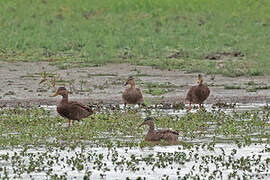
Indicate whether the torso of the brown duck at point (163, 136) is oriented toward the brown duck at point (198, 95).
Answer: no

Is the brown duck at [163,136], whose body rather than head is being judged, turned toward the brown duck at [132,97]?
no

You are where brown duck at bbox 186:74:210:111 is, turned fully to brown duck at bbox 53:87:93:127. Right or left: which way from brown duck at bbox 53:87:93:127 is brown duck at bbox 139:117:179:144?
left

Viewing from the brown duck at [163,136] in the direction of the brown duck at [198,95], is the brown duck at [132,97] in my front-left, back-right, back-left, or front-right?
front-left

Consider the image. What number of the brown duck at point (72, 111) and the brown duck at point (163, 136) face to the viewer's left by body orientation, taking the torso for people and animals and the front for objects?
2

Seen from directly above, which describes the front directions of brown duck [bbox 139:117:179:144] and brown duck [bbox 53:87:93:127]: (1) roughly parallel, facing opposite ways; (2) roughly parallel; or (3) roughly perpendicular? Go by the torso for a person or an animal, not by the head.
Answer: roughly parallel

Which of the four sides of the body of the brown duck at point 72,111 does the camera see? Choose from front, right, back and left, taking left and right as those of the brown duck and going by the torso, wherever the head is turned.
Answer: left

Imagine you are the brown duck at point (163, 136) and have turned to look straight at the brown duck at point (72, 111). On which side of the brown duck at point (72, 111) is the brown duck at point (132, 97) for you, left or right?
right

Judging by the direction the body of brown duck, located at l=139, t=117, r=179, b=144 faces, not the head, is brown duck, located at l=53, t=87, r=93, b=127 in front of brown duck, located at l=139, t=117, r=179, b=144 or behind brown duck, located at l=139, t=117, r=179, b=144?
in front

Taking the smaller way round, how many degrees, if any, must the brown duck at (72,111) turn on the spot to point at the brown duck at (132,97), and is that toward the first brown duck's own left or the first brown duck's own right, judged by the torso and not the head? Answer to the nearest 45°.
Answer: approximately 135° to the first brown duck's own right

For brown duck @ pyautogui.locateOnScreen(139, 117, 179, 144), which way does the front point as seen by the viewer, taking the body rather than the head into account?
to the viewer's left

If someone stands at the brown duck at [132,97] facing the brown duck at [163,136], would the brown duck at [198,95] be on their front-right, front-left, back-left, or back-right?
front-left

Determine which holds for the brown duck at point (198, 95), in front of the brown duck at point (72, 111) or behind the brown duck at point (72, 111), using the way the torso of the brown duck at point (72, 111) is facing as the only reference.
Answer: behind
